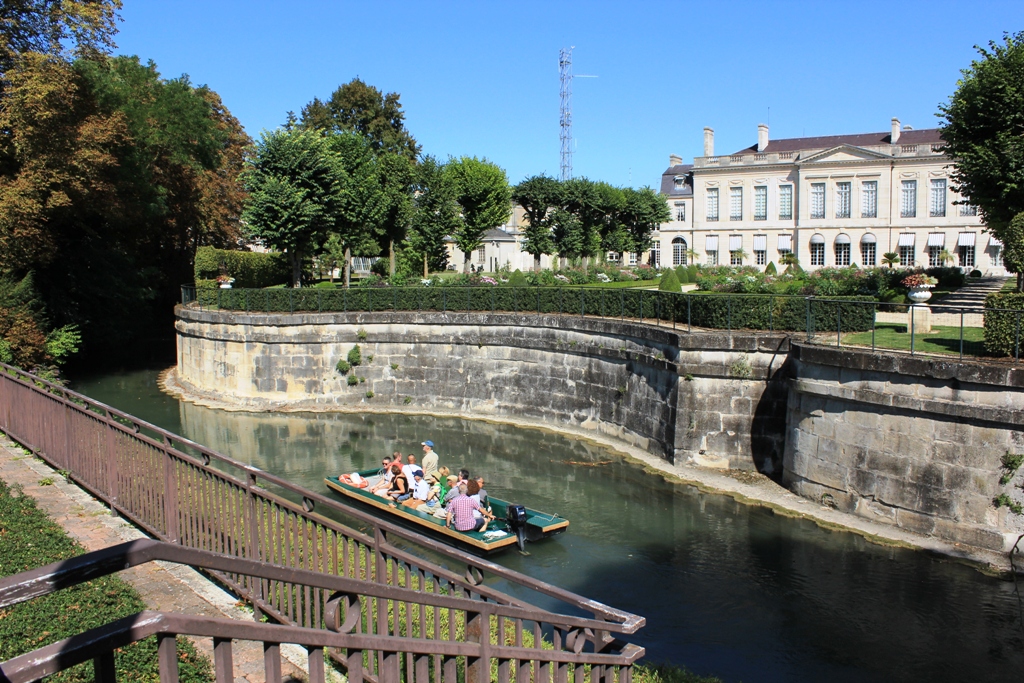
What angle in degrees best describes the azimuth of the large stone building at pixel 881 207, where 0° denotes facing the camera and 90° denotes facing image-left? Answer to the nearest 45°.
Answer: approximately 0°

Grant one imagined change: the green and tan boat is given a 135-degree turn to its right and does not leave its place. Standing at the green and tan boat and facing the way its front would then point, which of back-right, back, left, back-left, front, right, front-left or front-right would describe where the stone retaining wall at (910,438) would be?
front

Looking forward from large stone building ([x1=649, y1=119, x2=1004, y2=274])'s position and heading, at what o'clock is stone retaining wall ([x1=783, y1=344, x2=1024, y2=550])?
The stone retaining wall is roughly at 12 o'clock from the large stone building.

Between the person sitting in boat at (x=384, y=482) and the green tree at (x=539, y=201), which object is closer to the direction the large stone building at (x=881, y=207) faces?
the person sitting in boat

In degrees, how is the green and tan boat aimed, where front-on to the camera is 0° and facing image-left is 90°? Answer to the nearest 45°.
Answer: approximately 135°

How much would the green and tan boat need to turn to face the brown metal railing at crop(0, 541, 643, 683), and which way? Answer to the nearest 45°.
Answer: approximately 135° to its left

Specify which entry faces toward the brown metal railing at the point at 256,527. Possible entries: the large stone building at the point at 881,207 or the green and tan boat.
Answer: the large stone building

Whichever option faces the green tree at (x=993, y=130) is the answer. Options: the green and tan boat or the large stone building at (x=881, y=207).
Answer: the large stone building

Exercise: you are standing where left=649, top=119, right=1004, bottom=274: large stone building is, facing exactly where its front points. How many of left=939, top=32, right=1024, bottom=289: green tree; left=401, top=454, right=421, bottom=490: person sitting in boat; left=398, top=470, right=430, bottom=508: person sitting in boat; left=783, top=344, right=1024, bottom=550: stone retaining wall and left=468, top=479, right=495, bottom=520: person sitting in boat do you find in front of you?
5

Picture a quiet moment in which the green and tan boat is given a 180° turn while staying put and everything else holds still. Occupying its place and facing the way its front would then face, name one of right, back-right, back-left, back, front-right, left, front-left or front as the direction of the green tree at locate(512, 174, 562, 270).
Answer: back-left
